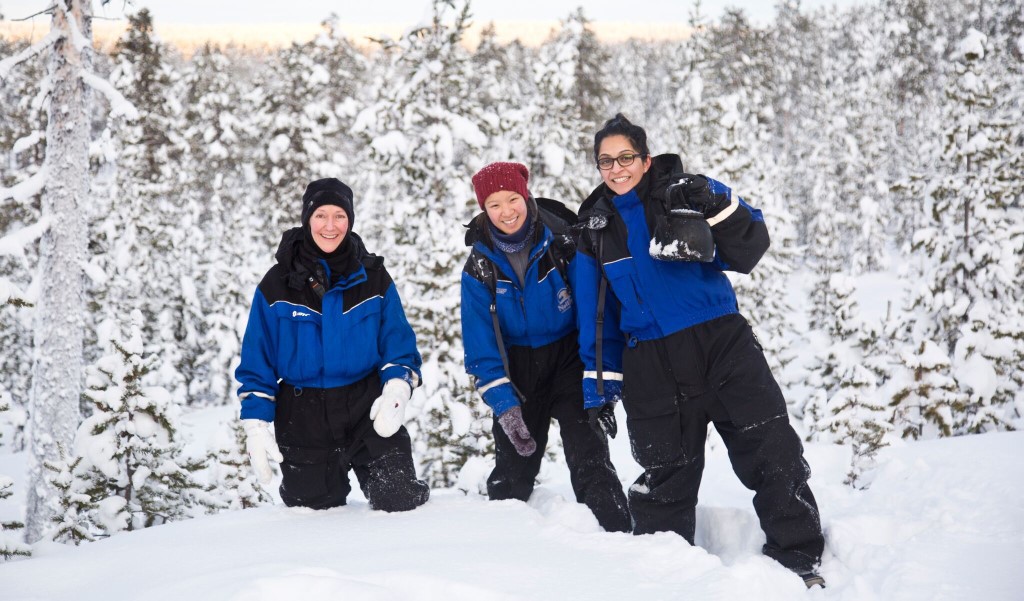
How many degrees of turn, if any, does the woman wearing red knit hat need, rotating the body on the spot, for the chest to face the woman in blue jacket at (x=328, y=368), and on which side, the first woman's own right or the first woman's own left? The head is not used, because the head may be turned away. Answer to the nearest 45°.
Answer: approximately 90° to the first woman's own right

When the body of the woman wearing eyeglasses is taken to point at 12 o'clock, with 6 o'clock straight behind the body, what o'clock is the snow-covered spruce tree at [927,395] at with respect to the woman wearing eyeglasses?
The snow-covered spruce tree is roughly at 7 o'clock from the woman wearing eyeglasses.

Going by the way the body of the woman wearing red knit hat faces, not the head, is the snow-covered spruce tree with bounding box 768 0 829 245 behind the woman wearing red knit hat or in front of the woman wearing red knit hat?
behind

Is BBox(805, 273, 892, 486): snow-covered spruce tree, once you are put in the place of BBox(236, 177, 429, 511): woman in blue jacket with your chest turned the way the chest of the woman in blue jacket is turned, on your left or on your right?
on your left

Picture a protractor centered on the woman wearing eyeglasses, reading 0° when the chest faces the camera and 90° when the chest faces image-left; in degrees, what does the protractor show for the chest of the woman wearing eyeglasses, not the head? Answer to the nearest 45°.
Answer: approximately 0°

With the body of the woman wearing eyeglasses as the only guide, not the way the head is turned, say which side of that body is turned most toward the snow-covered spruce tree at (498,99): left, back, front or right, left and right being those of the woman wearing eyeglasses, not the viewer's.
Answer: back

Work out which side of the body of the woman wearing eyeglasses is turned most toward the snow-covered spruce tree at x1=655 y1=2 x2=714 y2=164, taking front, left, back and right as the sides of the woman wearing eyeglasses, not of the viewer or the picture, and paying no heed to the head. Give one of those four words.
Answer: back
